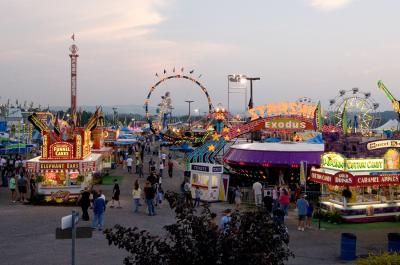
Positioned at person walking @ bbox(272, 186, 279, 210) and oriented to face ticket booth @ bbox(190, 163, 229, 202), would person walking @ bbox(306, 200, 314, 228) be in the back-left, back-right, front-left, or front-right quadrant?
back-left

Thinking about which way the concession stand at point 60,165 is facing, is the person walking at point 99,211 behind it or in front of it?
in front

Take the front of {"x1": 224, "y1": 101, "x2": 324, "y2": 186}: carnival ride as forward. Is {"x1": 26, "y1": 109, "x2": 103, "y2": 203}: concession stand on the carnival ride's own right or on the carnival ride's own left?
on the carnival ride's own right

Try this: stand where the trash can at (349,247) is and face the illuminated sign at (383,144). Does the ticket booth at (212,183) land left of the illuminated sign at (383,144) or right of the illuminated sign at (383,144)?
left

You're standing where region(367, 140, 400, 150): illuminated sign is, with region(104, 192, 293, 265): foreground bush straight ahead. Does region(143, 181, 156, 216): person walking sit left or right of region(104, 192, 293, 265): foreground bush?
right
